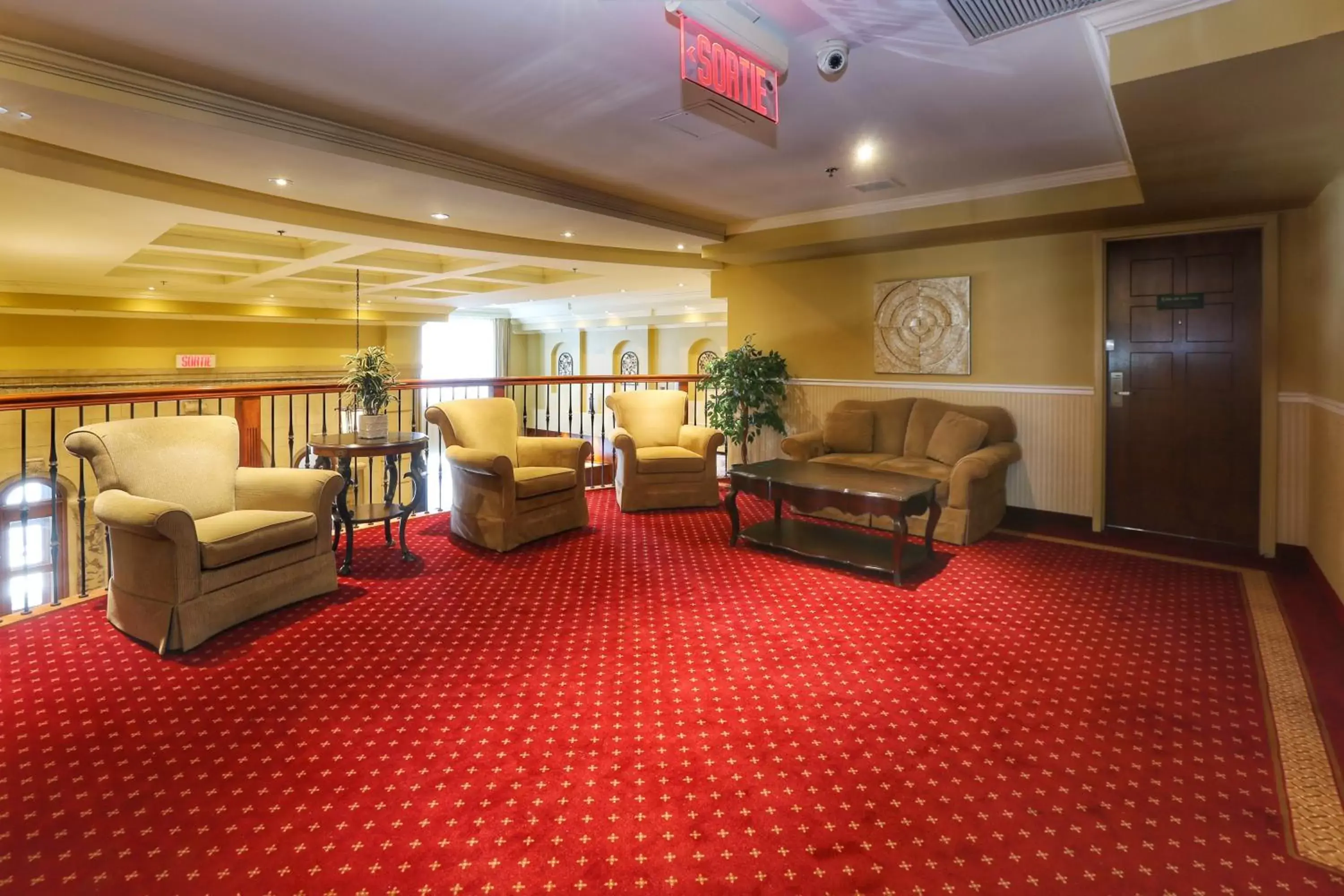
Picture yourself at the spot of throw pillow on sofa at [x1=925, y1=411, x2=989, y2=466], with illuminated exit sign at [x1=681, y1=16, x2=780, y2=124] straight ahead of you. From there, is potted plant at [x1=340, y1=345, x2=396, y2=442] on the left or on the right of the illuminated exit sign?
right

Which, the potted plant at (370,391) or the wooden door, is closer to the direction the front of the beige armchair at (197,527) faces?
the wooden door

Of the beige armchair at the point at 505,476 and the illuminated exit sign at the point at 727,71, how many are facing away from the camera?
0

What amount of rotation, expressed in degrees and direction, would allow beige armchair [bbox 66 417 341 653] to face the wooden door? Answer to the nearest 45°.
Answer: approximately 45° to its left

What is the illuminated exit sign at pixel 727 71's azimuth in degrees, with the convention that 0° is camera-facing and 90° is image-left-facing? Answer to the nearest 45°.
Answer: approximately 315°

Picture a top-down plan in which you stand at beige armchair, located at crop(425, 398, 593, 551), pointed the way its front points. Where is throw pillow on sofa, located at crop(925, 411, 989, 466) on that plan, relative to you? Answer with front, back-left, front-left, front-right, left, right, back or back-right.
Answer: front-left
